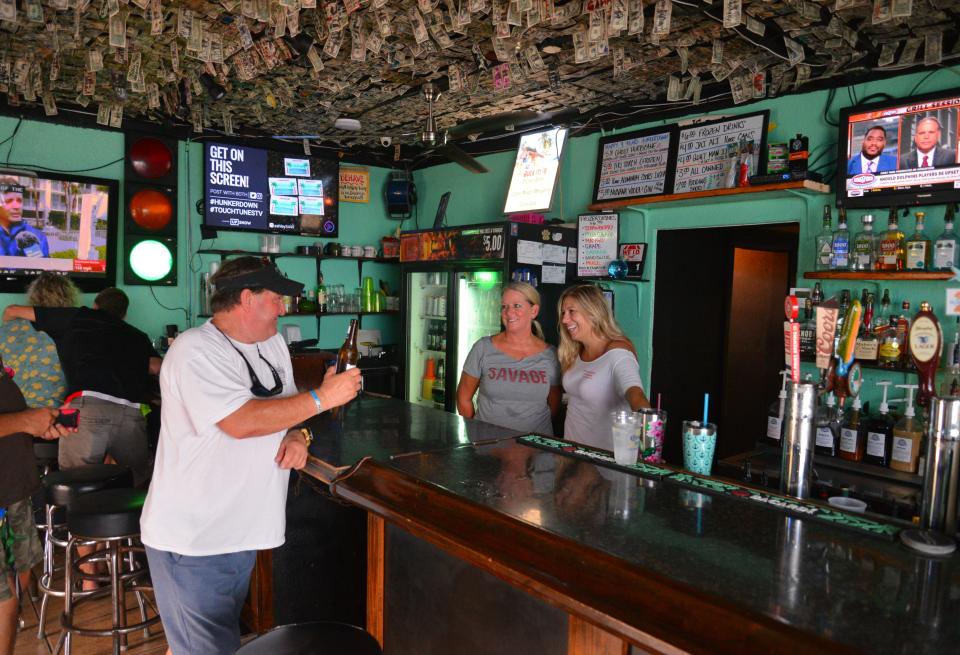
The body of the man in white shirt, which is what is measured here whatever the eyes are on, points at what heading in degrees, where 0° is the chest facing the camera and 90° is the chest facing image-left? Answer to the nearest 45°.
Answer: approximately 270°

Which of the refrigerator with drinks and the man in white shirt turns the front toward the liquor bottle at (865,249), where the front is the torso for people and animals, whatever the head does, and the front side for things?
the man in white shirt

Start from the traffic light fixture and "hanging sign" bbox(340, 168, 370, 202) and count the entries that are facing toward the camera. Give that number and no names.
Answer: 2

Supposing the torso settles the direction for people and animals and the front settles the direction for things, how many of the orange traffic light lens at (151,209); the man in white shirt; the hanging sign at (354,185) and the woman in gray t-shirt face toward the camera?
3

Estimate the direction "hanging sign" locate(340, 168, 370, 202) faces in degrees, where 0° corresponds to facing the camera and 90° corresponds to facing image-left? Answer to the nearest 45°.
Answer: approximately 0°

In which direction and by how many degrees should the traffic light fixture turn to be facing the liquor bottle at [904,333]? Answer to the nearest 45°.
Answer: approximately 45° to its left
